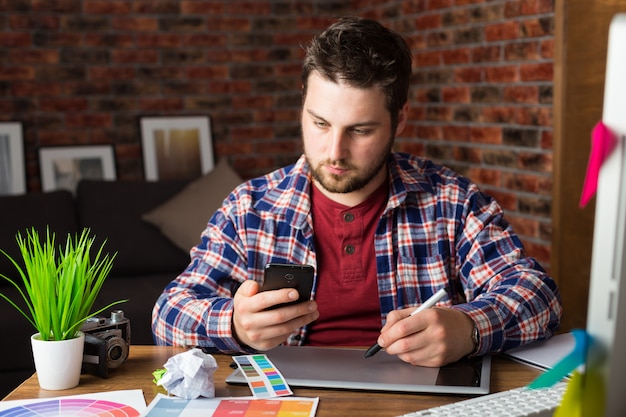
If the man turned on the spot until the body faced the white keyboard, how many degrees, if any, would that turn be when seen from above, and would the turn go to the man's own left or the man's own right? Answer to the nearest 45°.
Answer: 0° — they already face it

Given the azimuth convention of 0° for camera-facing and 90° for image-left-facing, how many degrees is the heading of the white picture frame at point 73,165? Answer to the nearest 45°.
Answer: approximately 0°

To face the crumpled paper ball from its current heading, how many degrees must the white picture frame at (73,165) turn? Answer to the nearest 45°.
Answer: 0° — it already faces it

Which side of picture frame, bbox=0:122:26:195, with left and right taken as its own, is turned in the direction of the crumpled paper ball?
front

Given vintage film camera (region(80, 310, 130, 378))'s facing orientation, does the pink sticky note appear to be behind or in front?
in front

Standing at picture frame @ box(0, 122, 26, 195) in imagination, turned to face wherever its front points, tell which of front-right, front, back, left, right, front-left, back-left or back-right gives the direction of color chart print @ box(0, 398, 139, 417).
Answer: front

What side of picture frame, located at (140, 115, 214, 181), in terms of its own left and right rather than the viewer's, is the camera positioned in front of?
front

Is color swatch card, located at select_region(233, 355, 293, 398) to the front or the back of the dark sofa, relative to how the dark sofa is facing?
to the front

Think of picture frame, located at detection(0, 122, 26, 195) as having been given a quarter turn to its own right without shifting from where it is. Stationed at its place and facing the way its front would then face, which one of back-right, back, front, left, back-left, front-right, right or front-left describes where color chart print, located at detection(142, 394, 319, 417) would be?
left

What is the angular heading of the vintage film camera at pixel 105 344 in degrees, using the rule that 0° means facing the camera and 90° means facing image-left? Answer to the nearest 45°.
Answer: approximately 315°

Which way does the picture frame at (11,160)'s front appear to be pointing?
toward the camera
